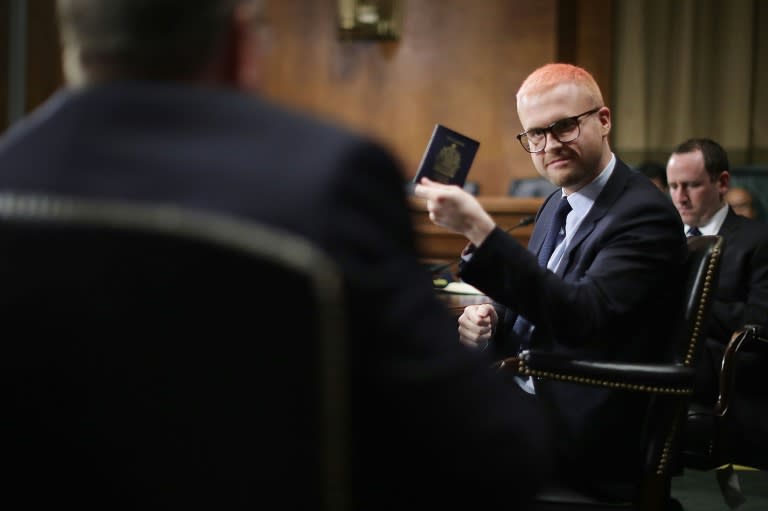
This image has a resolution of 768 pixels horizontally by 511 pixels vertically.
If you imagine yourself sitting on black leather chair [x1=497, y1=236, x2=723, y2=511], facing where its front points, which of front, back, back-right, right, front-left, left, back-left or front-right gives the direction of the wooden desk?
right

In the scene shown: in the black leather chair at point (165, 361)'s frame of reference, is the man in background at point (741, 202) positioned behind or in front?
in front

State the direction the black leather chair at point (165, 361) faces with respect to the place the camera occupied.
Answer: facing away from the viewer

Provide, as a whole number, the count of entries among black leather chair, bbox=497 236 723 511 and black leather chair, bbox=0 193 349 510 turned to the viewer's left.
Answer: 1

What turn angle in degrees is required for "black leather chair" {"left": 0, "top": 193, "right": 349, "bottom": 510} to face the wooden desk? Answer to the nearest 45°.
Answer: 0° — it already faces it

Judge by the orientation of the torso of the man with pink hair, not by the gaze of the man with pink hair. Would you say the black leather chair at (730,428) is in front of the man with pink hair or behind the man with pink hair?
behind

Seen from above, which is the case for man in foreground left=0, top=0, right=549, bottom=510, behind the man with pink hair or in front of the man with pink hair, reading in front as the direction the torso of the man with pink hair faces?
in front

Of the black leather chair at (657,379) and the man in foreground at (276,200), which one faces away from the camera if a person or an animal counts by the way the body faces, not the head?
the man in foreground

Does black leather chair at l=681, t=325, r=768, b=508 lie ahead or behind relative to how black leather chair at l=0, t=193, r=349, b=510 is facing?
ahead

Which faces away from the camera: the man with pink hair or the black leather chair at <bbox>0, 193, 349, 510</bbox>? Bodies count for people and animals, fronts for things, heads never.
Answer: the black leather chair

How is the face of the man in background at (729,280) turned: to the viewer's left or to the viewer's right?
to the viewer's left

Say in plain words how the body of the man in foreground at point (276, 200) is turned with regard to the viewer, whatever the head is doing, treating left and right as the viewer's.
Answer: facing away from the viewer

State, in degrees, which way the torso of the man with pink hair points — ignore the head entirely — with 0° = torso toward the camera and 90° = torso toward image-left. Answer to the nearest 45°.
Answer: approximately 45°

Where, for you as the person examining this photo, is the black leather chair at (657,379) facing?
facing to the left of the viewer

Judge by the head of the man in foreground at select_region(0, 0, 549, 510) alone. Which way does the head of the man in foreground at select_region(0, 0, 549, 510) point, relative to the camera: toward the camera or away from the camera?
away from the camera

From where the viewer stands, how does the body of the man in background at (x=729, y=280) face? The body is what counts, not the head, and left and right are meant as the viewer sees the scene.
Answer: facing the viewer and to the left of the viewer

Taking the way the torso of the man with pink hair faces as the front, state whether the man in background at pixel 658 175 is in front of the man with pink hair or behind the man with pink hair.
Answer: behind
